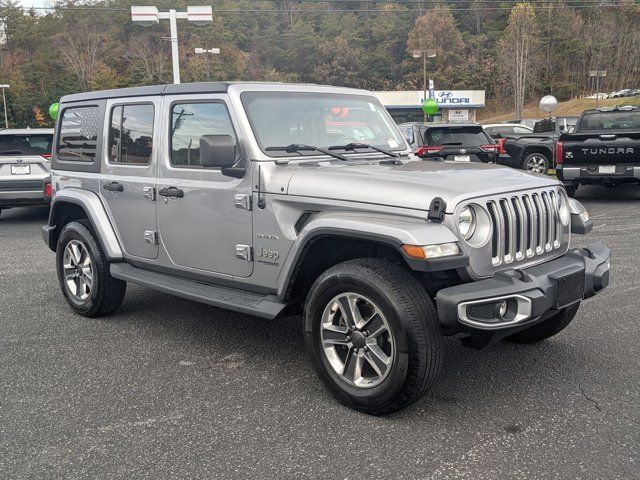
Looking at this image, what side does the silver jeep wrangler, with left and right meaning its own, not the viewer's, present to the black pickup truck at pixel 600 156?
left

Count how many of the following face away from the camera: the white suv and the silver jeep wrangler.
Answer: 1

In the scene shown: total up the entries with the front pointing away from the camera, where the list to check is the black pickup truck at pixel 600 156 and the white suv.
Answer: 2

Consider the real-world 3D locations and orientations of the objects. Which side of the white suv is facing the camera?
back

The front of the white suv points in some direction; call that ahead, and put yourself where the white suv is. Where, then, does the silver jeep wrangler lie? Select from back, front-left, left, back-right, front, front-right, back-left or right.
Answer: back

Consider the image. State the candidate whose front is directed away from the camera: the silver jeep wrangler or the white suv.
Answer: the white suv

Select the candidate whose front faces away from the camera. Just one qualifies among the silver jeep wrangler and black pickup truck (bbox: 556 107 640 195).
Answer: the black pickup truck

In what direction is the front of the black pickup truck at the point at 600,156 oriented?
away from the camera

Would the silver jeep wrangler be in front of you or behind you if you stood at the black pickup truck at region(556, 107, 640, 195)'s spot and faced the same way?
behind

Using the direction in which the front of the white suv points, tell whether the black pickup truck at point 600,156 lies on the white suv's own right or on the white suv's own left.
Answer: on the white suv's own right
